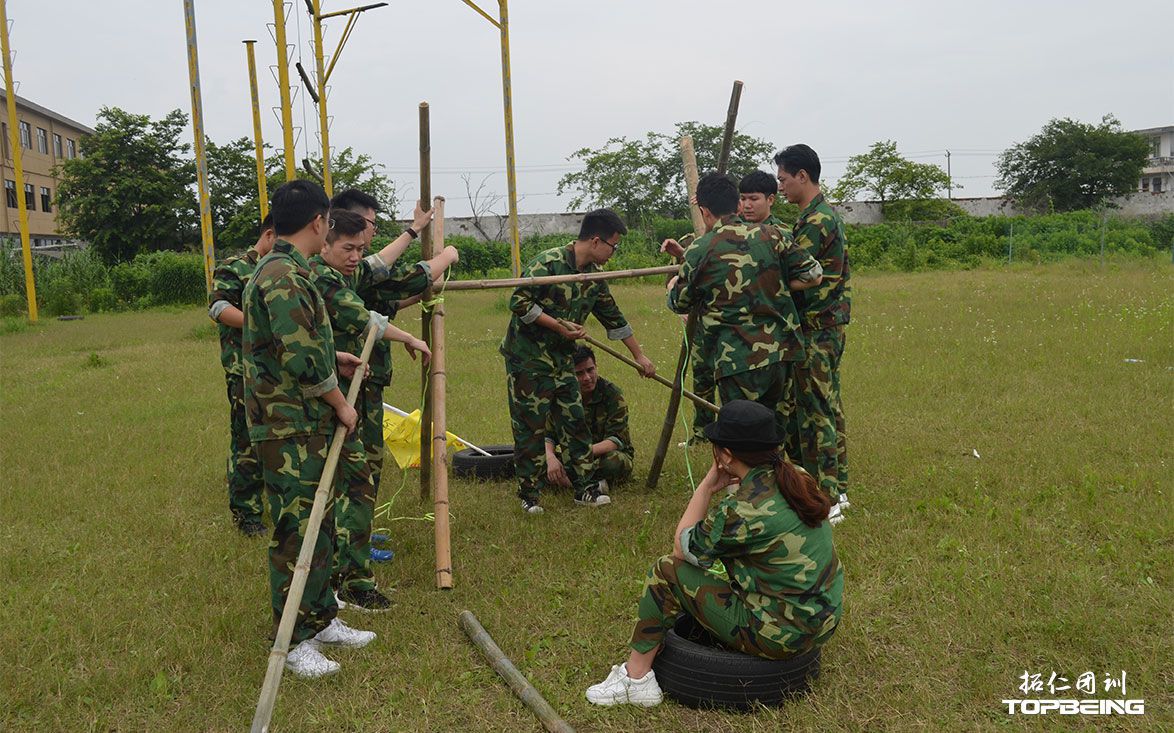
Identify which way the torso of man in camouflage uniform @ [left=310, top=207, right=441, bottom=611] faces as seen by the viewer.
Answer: to the viewer's right

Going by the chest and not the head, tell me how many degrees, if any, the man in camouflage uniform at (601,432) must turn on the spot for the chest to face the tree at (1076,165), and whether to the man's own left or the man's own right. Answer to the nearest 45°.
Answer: approximately 180°

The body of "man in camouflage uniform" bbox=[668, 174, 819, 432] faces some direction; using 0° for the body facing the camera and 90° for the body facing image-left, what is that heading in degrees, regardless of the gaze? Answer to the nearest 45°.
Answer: approximately 180°

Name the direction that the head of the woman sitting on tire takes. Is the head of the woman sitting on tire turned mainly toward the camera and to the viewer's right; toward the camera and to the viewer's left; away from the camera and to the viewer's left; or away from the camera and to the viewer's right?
away from the camera and to the viewer's left

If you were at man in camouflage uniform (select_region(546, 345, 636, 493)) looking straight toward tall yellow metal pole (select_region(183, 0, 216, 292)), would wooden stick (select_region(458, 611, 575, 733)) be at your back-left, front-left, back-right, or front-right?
back-left

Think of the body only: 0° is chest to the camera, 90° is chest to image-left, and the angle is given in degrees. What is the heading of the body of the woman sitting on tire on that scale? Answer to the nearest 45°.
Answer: approximately 135°

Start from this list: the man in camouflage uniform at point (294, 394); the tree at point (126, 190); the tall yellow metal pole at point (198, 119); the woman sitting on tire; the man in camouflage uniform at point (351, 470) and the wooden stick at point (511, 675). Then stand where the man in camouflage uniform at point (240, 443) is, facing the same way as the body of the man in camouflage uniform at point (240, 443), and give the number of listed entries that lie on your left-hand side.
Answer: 2

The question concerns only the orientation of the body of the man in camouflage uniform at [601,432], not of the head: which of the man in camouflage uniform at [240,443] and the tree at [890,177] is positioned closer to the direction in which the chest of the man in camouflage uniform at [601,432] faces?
the man in camouflage uniform

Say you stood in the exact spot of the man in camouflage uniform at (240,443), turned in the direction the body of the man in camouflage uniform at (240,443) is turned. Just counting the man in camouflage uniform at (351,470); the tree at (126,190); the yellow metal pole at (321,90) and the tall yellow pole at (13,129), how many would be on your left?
3

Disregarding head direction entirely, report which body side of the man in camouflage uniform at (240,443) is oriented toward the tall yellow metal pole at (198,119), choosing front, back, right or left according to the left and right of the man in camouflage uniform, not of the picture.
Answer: left

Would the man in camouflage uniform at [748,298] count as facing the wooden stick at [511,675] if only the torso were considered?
no

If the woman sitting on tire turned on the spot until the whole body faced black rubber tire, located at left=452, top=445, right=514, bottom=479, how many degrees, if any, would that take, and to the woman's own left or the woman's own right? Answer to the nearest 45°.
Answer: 0° — they already face it

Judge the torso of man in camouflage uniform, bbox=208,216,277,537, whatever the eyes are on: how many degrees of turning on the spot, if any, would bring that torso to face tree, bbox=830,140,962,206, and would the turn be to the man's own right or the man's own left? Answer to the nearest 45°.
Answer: approximately 45° to the man's own left

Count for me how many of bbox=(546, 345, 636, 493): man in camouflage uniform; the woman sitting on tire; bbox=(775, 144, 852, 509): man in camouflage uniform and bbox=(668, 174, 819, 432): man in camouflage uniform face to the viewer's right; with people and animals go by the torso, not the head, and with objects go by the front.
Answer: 0

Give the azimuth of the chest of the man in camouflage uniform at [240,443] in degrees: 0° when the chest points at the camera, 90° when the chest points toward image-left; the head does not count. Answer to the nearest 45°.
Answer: approximately 270°

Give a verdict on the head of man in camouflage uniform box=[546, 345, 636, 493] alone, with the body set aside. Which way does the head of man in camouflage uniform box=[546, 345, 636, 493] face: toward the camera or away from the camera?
toward the camera
